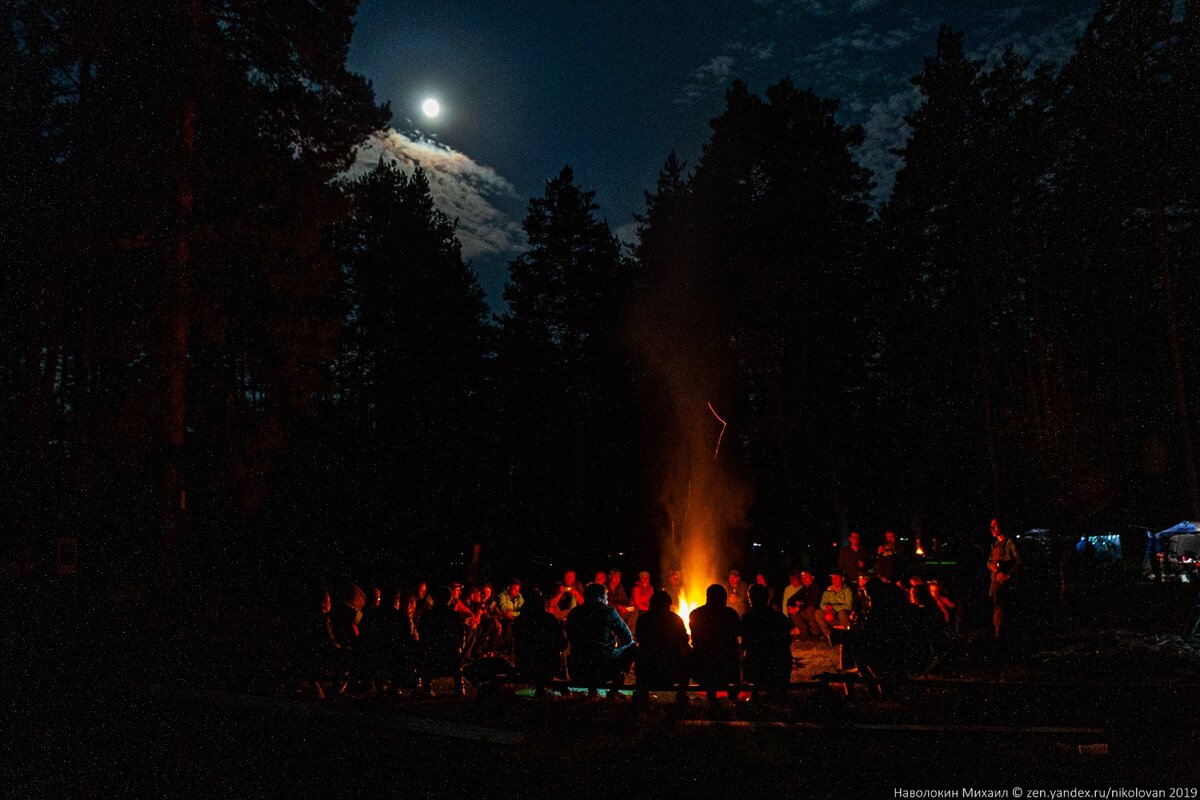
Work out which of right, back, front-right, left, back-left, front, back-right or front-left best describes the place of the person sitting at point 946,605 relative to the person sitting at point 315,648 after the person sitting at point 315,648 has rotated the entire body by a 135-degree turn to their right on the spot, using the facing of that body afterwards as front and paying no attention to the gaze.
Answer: left

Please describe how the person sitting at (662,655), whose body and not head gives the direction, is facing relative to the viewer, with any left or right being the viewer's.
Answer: facing away from the viewer

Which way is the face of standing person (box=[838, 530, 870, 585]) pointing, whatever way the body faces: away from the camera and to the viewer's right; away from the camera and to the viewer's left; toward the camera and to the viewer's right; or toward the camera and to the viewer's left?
toward the camera and to the viewer's left

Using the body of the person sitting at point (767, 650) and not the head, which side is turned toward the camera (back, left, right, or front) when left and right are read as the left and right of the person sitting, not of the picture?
back

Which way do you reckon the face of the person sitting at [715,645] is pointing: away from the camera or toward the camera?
away from the camera

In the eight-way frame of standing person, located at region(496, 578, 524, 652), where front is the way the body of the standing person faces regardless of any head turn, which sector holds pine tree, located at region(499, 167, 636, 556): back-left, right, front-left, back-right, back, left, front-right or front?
back-left

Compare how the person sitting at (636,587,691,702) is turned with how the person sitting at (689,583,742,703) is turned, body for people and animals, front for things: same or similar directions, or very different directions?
same or similar directions

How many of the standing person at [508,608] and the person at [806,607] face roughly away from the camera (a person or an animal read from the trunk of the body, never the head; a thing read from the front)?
0

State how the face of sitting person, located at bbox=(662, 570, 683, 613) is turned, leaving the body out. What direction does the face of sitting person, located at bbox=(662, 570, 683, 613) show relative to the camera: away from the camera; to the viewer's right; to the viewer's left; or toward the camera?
toward the camera

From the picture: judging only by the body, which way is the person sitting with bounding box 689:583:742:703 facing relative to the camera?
away from the camera

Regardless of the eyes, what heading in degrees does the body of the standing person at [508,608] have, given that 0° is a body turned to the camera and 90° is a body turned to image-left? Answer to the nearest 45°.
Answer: approximately 315°

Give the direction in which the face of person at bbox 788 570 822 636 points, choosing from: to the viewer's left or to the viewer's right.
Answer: to the viewer's left

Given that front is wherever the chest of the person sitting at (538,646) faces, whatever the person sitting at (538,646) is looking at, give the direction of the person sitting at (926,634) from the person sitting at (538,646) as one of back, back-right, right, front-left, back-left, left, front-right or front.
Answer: right

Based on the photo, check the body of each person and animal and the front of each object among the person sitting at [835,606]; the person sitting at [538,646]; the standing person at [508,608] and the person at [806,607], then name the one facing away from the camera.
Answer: the person sitting at [538,646]
